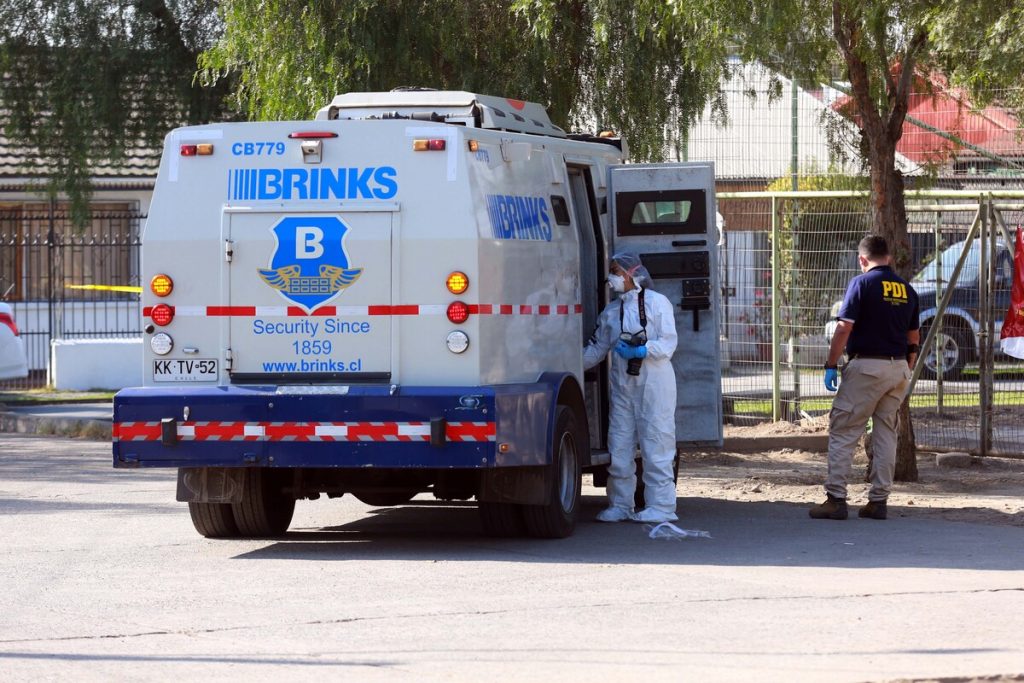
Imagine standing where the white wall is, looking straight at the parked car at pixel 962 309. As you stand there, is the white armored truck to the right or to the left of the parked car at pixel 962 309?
right

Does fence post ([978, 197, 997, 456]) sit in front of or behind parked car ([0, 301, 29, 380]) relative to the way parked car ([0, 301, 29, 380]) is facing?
behind

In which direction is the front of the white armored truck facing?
away from the camera

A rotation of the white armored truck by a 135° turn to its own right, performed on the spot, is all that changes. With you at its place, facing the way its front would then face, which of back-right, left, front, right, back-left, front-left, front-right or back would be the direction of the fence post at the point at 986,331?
left

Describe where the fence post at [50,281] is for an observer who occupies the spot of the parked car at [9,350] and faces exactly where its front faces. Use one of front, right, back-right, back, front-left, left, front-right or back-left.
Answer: right

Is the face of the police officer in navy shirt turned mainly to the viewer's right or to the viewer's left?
to the viewer's left

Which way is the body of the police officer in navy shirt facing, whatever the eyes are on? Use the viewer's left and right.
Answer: facing away from the viewer and to the left of the viewer

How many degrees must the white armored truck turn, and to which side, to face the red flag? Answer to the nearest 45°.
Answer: approximately 45° to its right

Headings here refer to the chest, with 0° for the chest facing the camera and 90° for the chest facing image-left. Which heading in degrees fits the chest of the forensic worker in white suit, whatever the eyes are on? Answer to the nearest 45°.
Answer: approximately 45°
